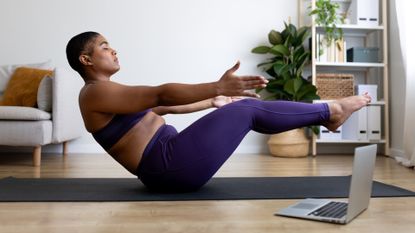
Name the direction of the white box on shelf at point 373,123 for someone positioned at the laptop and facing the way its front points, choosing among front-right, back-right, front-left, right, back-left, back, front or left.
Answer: front-right

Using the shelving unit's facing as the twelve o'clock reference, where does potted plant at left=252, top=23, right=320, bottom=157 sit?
The potted plant is roughly at 2 o'clock from the shelving unit.

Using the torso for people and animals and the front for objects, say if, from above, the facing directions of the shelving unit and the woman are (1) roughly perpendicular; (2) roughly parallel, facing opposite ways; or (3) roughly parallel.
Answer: roughly perpendicular

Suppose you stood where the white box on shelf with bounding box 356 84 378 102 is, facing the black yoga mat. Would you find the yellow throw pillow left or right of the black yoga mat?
right

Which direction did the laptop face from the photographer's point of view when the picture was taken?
facing away from the viewer and to the left of the viewer

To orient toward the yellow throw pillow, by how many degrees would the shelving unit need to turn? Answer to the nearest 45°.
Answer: approximately 45° to its right

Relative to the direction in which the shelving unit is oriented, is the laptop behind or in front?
in front

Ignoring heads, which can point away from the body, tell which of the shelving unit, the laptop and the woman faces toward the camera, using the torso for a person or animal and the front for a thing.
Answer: the shelving unit

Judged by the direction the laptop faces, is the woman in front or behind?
in front

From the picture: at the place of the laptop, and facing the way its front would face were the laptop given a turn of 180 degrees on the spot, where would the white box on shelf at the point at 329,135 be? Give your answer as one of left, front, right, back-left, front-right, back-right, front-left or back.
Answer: back-left

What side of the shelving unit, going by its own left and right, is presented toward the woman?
front

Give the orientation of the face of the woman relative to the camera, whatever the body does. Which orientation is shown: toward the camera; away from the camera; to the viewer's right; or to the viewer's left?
to the viewer's right

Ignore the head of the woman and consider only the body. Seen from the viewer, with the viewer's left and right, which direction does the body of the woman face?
facing to the right of the viewer
